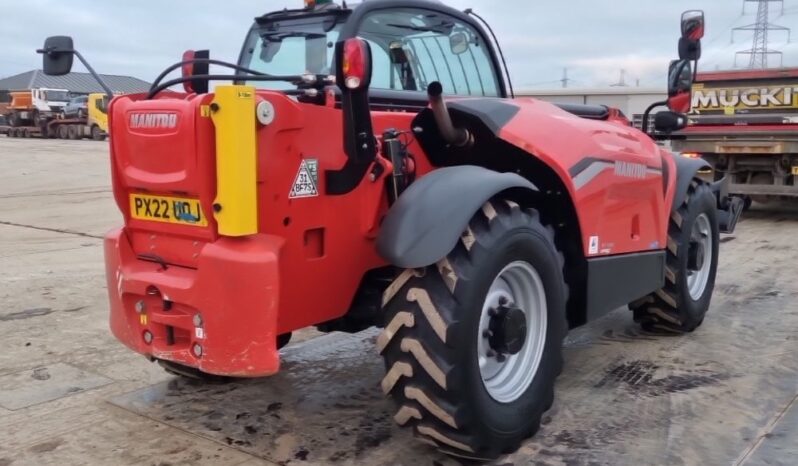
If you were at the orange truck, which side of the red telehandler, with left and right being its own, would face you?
left

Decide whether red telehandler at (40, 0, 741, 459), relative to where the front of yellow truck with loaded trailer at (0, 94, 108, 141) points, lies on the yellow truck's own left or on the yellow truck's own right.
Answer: on the yellow truck's own right

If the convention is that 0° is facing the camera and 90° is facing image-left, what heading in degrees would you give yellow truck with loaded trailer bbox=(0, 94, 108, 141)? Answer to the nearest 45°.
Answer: approximately 270°

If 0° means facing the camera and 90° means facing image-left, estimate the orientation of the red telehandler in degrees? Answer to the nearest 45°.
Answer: approximately 225°

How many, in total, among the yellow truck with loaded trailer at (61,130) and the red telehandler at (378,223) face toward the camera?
0

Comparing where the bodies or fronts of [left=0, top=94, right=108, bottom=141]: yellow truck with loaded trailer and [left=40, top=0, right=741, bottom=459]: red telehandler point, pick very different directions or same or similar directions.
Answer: same or similar directions

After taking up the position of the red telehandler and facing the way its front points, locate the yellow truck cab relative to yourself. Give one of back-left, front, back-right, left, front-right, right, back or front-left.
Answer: left
